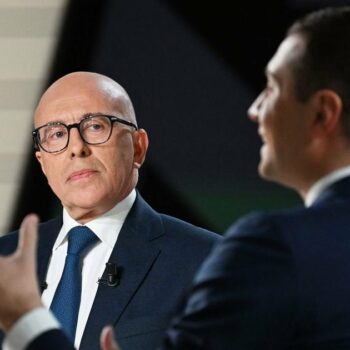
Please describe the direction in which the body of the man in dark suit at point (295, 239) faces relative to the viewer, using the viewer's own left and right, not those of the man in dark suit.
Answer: facing away from the viewer and to the left of the viewer

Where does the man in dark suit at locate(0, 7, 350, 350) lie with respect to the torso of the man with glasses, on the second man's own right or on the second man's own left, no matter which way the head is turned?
on the second man's own left
